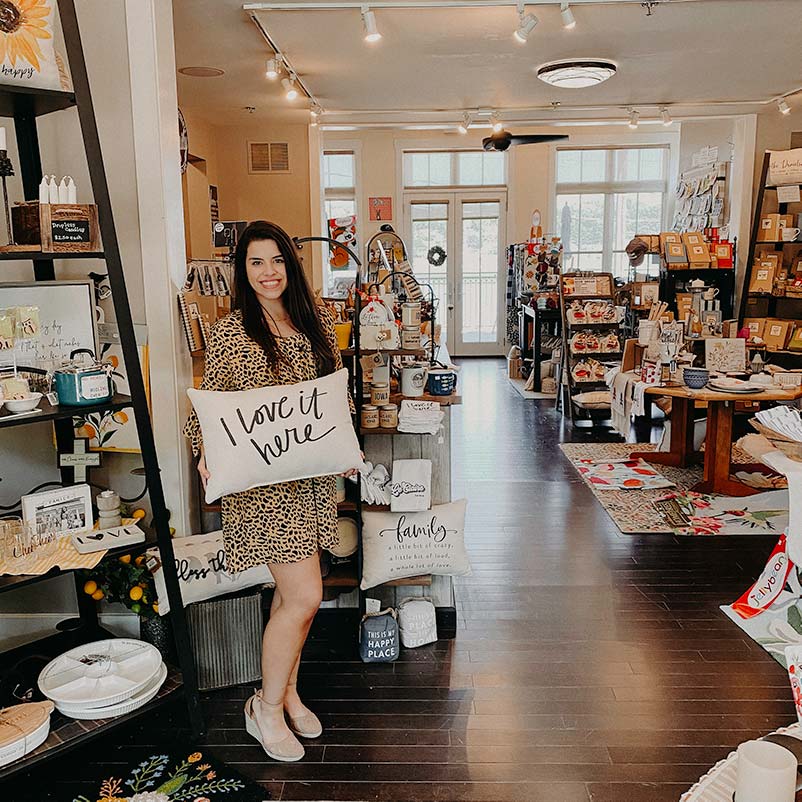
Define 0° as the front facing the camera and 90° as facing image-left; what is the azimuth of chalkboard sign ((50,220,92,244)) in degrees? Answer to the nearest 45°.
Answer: approximately 0°

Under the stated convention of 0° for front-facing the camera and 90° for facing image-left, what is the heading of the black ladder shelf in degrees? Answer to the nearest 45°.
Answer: approximately 315°

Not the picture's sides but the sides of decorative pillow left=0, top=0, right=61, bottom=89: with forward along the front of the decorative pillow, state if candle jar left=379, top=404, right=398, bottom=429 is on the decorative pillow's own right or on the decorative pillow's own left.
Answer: on the decorative pillow's own left

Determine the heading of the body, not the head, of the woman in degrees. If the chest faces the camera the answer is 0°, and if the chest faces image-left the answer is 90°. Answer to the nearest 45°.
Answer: approximately 315°

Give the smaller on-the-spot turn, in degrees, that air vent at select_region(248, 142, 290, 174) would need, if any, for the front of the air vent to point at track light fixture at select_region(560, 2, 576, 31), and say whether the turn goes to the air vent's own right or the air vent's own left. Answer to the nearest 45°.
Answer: approximately 45° to the air vent's own left

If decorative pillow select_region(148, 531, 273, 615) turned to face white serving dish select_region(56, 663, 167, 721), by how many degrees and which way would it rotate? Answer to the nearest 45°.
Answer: approximately 45° to its right

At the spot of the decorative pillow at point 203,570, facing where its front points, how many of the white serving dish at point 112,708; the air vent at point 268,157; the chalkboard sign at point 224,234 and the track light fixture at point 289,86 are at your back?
3

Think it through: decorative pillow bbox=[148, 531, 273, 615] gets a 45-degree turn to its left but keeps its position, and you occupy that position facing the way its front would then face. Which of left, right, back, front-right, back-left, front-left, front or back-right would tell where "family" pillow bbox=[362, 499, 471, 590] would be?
front-left

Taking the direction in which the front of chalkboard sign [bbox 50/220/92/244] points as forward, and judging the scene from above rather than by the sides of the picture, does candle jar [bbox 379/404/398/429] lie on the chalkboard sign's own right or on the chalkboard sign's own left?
on the chalkboard sign's own left

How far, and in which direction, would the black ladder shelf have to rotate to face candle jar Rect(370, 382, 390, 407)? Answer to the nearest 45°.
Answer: approximately 90° to its left

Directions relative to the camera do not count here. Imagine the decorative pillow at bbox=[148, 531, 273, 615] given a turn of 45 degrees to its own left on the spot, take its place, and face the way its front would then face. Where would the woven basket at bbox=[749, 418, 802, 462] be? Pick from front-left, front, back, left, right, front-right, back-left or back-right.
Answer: front-left
